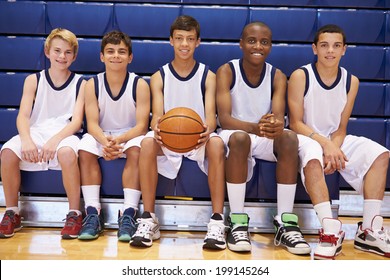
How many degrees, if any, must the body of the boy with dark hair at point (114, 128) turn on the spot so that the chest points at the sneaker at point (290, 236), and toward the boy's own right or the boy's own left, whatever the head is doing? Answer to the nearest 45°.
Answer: approximately 45° to the boy's own left

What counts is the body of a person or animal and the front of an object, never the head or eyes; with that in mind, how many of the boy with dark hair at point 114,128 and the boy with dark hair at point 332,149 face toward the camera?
2

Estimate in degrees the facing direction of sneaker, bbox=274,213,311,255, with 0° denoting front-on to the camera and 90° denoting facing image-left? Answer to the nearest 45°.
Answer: approximately 315°
